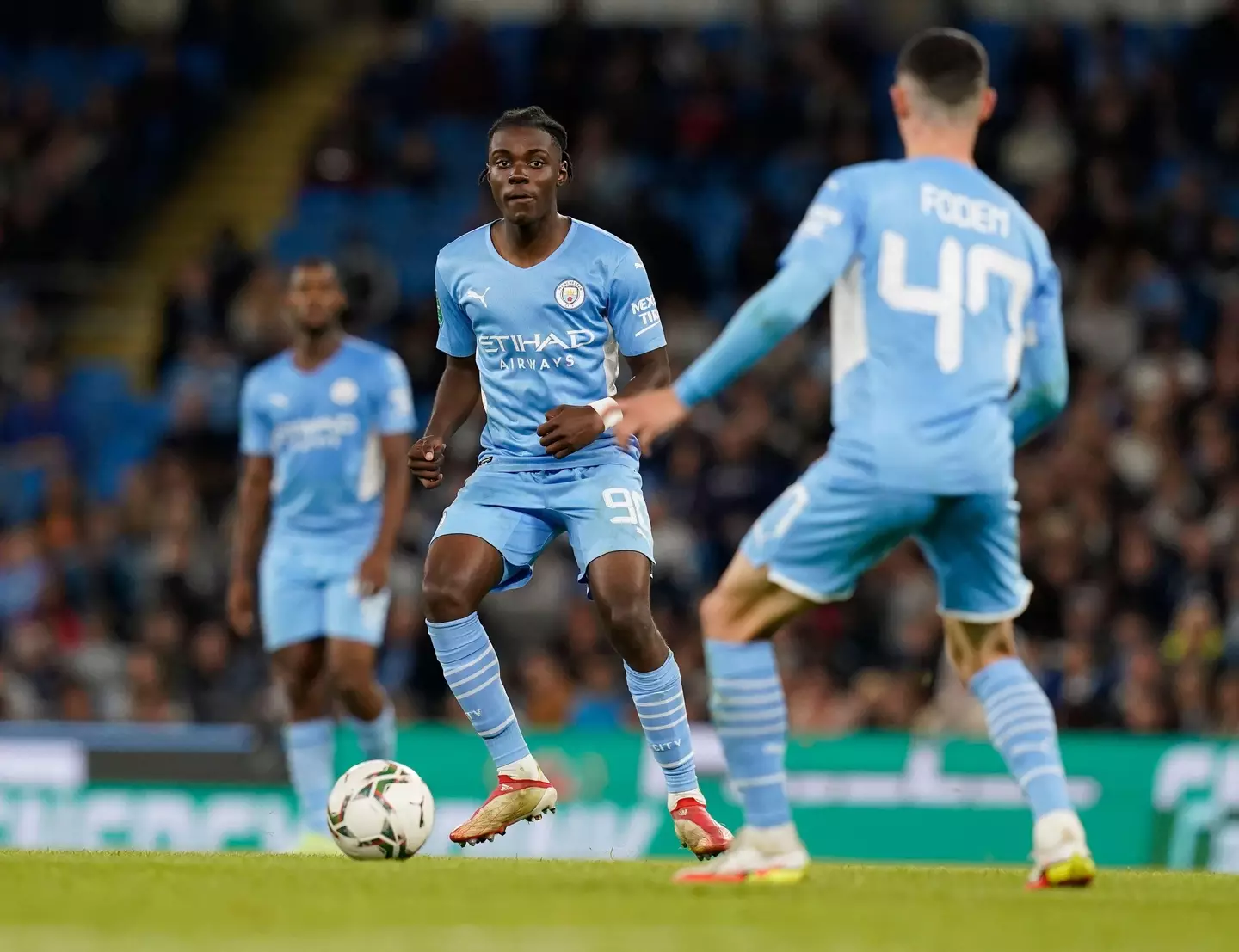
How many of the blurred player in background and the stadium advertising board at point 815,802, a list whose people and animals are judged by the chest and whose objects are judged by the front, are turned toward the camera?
2

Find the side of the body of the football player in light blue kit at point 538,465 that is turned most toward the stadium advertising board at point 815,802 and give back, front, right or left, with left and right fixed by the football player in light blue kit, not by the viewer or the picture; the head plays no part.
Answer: back

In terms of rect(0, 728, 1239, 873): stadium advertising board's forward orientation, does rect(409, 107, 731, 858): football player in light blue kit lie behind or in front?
in front

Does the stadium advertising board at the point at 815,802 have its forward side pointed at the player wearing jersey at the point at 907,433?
yes

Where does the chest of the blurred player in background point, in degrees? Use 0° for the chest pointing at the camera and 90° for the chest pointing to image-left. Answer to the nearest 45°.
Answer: approximately 0°

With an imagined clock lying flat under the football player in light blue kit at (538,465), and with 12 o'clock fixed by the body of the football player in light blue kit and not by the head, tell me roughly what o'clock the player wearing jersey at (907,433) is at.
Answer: The player wearing jersey is roughly at 11 o'clock from the football player in light blue kit.
